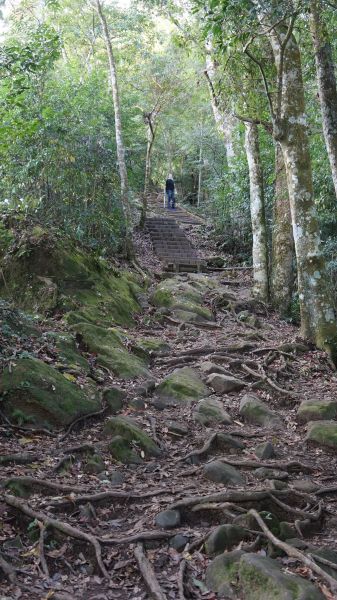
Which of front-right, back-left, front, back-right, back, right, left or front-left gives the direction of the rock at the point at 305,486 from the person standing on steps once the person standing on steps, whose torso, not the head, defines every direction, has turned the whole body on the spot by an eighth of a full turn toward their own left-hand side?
back-left

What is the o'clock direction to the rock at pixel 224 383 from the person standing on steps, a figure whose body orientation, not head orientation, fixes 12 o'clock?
The rock is roughly at 6 o'clock from the person standing on steps.

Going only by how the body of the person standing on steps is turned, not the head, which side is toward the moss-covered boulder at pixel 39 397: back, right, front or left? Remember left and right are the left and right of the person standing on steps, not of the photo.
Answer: back

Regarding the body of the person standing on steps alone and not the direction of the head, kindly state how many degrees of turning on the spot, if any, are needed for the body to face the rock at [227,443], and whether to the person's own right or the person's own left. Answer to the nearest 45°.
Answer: approximately 180°

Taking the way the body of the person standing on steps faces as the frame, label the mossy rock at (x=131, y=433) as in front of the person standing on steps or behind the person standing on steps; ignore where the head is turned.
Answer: behind

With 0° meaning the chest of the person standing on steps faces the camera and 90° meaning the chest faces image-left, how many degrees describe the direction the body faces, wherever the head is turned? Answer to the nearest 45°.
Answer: approximately 180°

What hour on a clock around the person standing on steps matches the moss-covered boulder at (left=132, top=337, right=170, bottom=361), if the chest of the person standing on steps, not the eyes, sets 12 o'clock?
The moss-covered boulder is roughly at 6 o'clock from the person standing on steps.

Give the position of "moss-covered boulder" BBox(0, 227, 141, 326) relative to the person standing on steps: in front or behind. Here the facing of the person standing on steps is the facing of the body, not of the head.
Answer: behind

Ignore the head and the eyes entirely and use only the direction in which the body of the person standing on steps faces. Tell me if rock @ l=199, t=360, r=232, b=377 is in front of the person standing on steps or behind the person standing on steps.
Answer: behind

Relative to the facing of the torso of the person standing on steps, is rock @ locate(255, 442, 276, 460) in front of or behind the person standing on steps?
behind

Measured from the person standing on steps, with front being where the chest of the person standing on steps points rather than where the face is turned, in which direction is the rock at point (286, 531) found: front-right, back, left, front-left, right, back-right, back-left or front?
back

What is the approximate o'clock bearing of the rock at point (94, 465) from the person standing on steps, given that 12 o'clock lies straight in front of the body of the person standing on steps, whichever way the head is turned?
The rock is roughly at 6 o'clock from the person standing on steps.
